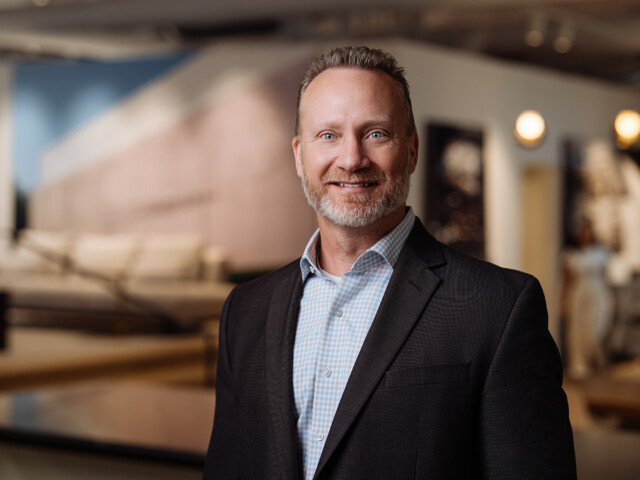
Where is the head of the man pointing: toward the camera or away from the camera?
toward the camera

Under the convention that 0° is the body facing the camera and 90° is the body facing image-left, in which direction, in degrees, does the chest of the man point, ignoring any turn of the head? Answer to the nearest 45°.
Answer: approximately 45°

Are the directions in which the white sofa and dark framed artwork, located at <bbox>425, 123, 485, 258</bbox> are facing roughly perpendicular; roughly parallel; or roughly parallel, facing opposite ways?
roughly parallel

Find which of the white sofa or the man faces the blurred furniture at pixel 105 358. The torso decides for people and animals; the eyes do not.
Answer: the white sofa

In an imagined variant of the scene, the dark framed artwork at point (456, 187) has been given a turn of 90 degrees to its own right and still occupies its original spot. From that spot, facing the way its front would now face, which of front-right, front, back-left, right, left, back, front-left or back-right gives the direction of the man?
front-left

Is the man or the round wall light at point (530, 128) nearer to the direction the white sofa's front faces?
the man

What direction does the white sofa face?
toward the camera

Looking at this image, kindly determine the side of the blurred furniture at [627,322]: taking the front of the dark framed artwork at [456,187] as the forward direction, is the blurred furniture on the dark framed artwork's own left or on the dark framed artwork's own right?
on the dark framed artwork's own left

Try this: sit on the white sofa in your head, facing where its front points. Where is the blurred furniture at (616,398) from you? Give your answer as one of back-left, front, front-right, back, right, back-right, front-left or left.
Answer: front-left

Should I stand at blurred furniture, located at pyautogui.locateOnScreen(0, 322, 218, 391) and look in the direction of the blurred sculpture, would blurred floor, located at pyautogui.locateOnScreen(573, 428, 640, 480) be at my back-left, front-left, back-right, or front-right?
front-right

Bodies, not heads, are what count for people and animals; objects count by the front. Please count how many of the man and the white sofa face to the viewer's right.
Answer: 0

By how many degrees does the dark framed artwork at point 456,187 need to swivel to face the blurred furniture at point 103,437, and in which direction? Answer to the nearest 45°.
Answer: approximately 45° to its right

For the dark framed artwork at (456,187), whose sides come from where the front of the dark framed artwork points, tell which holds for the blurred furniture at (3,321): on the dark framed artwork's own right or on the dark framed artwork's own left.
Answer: on the dark framed artwork's own right

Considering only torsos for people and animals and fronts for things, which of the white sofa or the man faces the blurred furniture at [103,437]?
the white sofa
